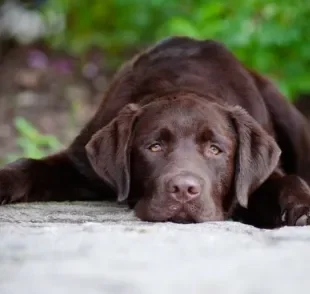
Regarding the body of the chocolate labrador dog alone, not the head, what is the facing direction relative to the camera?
toward the camera
